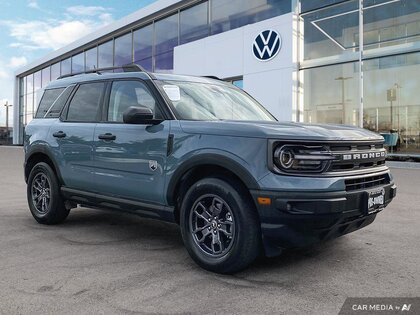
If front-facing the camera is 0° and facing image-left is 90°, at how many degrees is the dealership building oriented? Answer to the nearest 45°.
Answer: approximately 45°

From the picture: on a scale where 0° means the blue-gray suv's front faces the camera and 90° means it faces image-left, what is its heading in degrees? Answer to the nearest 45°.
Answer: approximately 315°
